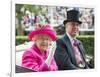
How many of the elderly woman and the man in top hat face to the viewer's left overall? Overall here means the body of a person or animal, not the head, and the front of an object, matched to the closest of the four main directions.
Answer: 0

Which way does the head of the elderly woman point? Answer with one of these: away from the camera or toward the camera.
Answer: toward the camera

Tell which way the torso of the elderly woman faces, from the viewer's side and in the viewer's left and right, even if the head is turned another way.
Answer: facing the viewer and to the right of the viewer

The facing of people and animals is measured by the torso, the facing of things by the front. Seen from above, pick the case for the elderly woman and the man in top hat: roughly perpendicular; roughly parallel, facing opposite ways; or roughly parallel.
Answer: roughly parallel
